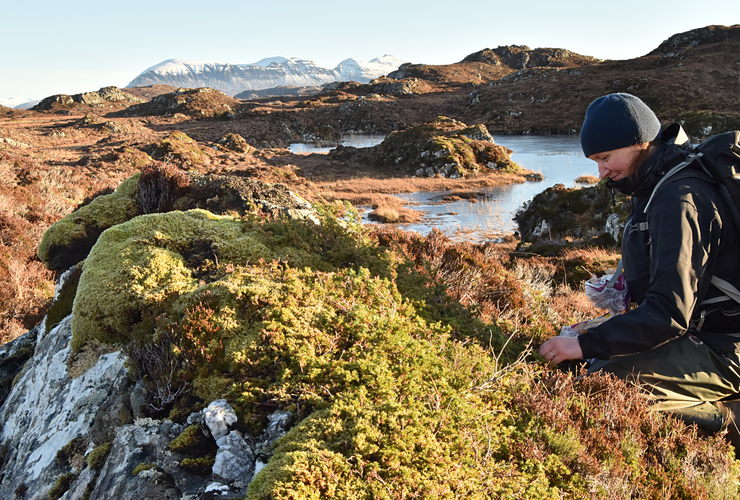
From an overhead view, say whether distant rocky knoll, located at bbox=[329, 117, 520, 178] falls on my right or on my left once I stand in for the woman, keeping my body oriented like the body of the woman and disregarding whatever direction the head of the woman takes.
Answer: on my right

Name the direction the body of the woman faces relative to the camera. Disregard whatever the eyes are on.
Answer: to the viewer's left

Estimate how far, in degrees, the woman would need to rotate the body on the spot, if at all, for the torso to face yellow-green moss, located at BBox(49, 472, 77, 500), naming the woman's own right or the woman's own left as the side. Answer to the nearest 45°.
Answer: approximately 45° to the woman's own left

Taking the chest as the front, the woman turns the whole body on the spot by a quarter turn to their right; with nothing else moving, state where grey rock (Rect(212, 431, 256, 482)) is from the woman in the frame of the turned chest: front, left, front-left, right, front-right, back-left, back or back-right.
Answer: back-left

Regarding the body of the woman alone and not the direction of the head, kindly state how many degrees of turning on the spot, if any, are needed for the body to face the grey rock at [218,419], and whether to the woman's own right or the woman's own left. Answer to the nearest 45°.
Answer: approximately 45° to the woman's own left

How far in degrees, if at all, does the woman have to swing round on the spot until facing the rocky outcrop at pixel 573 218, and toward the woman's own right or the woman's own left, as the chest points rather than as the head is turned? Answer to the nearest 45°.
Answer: approximately 90° to the woman's own right

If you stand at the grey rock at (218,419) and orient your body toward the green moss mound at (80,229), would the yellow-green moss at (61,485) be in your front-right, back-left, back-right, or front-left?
front-left

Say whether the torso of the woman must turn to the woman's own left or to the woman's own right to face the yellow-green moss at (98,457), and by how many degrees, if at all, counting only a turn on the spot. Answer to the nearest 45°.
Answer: approximately 45° to the woman's own left
